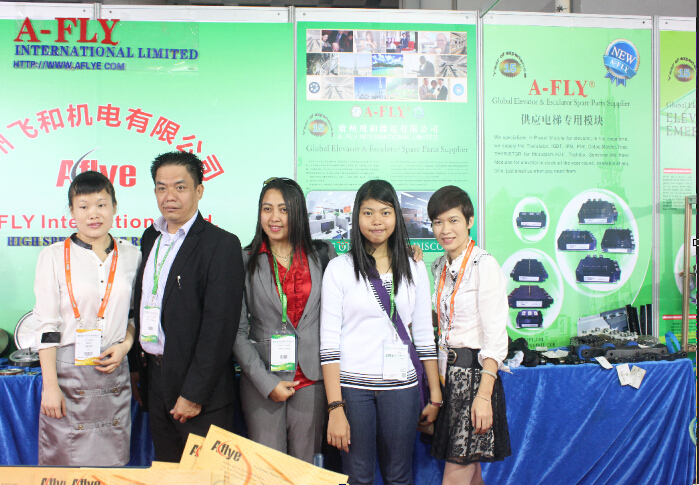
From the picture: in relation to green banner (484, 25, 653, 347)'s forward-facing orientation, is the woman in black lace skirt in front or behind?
in front

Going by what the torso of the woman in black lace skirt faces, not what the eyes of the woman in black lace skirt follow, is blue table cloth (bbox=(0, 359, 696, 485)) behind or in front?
behind

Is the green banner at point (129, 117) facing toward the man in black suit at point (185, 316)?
yes

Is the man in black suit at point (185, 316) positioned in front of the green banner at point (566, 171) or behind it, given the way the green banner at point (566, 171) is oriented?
in front

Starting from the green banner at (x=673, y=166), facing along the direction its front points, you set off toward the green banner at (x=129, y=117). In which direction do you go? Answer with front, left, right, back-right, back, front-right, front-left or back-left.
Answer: front-right

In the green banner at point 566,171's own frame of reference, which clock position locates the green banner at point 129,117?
the green banner at point 129,117 is roughly at 2 o'clock from the green banner at point 566,171.

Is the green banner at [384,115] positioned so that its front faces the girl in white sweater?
yes

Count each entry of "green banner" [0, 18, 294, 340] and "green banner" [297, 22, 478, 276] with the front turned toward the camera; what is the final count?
2
